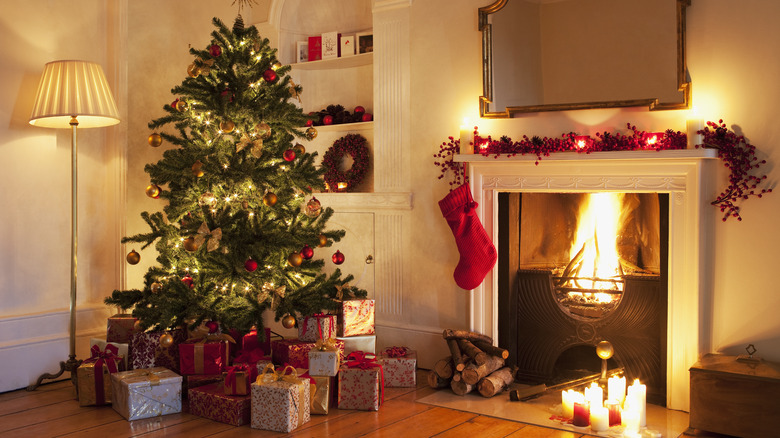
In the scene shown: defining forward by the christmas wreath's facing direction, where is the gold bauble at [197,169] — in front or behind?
in front

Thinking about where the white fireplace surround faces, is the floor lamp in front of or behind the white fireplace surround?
in front

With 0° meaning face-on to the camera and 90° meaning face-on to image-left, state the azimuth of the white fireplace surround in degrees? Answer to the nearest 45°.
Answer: approximately 45°

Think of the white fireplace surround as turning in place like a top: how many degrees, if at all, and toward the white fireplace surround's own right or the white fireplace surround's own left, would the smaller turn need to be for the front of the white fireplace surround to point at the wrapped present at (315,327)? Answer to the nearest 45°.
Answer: approximately 45° to the white fireplace surround's own right

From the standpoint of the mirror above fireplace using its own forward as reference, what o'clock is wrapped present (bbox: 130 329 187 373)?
The wrapped present is roughly at 1 o'clock from the mirror above fireplace.

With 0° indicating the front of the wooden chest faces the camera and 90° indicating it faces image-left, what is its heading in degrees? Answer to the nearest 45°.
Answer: approximately 45°
